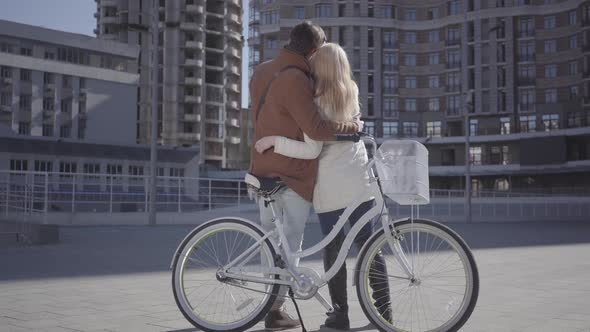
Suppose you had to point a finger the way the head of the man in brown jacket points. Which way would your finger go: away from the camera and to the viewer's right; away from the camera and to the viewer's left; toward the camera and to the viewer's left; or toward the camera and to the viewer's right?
away from the camera and to the viewer's right

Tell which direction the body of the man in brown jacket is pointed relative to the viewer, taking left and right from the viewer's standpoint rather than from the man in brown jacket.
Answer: facing away from the viewer and to the right of the viewer

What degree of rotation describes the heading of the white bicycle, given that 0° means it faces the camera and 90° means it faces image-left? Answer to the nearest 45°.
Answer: approximately 270°

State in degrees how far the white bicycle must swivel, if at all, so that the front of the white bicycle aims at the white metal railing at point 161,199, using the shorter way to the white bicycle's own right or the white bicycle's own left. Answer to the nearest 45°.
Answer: approximately 90° to the white bicycle's own left
